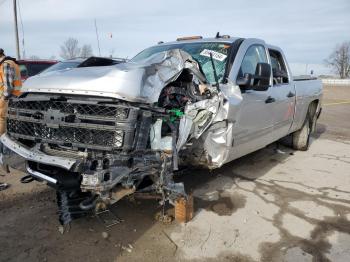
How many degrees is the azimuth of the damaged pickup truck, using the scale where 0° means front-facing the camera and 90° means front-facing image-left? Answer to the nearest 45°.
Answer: approximately 45°
